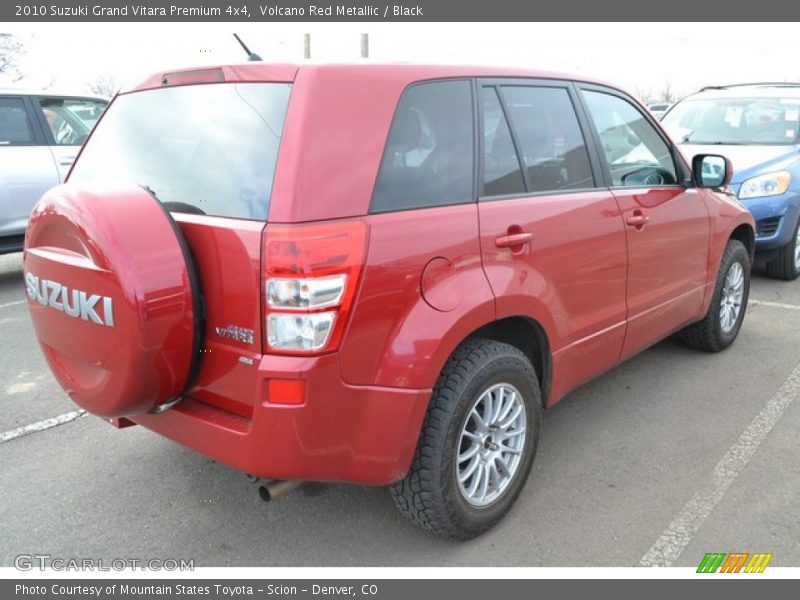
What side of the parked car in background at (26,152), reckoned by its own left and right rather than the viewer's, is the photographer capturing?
right

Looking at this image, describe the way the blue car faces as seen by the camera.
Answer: facing the viewer and to the left of the viewer

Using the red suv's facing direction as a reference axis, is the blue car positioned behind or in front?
in front

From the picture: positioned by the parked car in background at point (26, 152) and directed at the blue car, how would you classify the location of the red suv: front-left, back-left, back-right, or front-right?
front-right

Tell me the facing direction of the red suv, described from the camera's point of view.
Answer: facing away from the viewer and to the right of the viewer

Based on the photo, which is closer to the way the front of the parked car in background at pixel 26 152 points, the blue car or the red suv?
the blue car

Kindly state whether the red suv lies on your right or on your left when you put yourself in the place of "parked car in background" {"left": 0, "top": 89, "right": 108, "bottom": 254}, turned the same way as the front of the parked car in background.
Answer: on your right

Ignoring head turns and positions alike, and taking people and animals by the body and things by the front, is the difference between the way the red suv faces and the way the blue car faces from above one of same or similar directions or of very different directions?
very different directions

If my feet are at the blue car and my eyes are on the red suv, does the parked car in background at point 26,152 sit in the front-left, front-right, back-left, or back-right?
front-right

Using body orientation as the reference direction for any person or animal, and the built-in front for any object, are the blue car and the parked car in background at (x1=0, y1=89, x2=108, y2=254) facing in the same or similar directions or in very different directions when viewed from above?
very different directions

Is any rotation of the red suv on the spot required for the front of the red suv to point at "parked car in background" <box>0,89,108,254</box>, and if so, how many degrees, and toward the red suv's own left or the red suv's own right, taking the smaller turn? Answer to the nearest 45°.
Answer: approximately 90° to the red suv's own left
